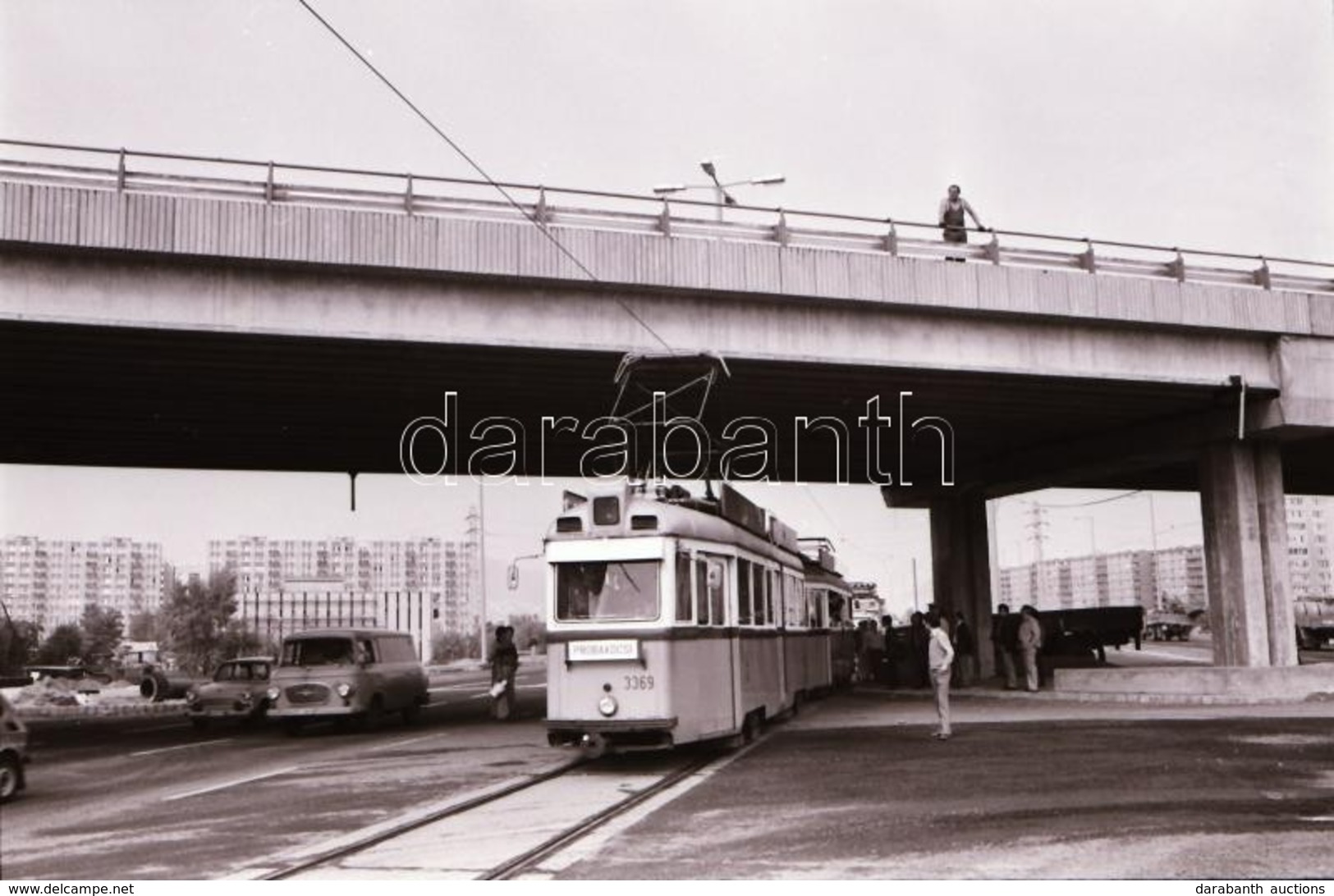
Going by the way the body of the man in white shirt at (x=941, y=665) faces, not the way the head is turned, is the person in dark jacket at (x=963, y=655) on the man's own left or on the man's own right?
on the man's own right

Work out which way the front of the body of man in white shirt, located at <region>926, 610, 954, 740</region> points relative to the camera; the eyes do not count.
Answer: to the viewer's left

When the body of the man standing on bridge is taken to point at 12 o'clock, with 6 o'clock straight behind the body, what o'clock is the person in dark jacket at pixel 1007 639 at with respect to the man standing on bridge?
The person in dark jacket is roughly at 6 o'clock from the man standing on bridge.

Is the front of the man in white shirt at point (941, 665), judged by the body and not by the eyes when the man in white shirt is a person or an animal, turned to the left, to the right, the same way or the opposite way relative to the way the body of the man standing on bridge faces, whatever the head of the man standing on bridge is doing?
to the right

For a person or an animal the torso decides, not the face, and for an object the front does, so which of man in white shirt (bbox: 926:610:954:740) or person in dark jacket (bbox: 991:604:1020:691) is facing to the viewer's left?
the man in white shirt
